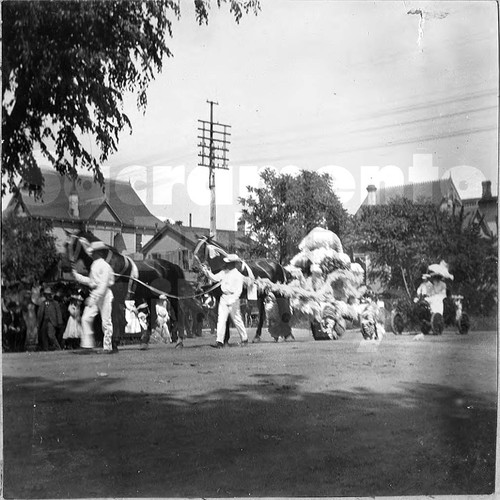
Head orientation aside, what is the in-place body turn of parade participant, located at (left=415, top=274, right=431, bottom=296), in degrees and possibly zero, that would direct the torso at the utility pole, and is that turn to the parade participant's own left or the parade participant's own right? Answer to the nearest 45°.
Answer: approximately 45° to the parade participant's own right

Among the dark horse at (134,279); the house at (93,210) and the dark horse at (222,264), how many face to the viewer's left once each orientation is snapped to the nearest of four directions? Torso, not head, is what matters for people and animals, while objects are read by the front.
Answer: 2

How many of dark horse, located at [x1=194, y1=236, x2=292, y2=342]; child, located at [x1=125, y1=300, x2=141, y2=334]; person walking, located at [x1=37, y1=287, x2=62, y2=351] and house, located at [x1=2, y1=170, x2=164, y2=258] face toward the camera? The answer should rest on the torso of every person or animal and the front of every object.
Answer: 3

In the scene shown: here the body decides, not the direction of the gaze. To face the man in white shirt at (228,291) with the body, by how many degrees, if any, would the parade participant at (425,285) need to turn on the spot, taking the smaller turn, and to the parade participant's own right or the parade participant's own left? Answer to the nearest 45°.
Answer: approximately 45° to the parade participant's own right

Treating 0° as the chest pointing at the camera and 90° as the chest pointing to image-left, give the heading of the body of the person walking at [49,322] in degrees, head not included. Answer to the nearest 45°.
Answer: approximately 0°

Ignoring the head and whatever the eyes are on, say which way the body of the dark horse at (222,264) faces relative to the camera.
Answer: to the viewer's left

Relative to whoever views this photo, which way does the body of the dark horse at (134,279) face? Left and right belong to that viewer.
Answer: facing to the left of the viewer

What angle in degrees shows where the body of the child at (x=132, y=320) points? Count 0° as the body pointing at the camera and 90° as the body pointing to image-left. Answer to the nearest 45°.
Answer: approximately 0°
